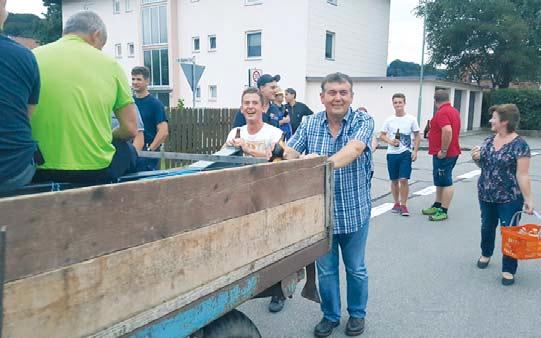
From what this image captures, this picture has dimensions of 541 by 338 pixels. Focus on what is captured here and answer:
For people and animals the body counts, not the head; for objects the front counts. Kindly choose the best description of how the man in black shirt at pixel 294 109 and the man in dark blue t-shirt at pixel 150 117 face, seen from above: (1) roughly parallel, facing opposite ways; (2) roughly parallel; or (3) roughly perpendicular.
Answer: roughly parallel

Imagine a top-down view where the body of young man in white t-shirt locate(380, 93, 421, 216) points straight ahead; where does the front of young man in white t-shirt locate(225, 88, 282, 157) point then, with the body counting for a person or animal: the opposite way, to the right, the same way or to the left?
the same way

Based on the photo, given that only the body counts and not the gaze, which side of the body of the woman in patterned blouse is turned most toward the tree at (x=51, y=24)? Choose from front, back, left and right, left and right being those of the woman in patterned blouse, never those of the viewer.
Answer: right

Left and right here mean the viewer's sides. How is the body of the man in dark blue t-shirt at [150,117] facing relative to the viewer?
facing the viewer and to the left of the viewer

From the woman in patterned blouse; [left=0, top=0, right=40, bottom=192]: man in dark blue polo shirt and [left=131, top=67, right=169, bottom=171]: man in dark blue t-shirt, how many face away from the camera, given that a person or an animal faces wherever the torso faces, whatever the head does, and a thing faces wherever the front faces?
1

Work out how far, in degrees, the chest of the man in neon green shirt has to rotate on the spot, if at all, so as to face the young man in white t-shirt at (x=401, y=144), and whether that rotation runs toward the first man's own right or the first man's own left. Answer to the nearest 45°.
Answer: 0° — they already face them

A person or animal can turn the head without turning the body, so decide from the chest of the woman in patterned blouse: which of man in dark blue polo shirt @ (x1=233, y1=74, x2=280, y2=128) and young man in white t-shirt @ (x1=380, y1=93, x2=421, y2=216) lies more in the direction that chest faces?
the man in dark blue polo shirt

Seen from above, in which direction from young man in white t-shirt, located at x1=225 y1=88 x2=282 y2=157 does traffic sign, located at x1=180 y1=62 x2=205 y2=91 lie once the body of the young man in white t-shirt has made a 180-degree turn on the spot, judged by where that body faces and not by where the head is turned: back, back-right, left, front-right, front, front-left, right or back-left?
front

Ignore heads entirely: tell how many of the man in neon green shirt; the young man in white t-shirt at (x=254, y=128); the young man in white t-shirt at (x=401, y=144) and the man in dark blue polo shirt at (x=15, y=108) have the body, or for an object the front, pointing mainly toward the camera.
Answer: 2

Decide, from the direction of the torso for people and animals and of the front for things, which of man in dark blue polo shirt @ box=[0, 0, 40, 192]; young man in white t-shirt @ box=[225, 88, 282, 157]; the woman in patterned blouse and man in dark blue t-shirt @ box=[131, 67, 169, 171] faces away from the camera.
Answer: man in dark blue polo shirt @ box=[0, 0, 40, 192]

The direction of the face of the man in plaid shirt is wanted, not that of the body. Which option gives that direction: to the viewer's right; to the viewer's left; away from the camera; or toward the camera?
toward the camera

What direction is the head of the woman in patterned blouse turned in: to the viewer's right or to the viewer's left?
to the viewer's left

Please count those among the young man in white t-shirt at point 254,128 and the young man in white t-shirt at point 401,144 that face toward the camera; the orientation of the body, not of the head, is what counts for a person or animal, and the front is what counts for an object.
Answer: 2

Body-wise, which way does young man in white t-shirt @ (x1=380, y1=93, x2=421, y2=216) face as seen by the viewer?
toward the camera

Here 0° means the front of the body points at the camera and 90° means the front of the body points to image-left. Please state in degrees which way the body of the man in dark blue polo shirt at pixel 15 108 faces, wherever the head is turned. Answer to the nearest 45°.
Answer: approximately 180°

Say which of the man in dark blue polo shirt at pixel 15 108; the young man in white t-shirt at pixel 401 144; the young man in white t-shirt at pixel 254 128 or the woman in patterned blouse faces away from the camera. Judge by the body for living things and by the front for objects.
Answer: the man in dark blue polo shirt

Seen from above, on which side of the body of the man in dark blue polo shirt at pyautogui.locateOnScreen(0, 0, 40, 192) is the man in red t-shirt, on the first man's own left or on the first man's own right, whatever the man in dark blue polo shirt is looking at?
on the first man's own right
